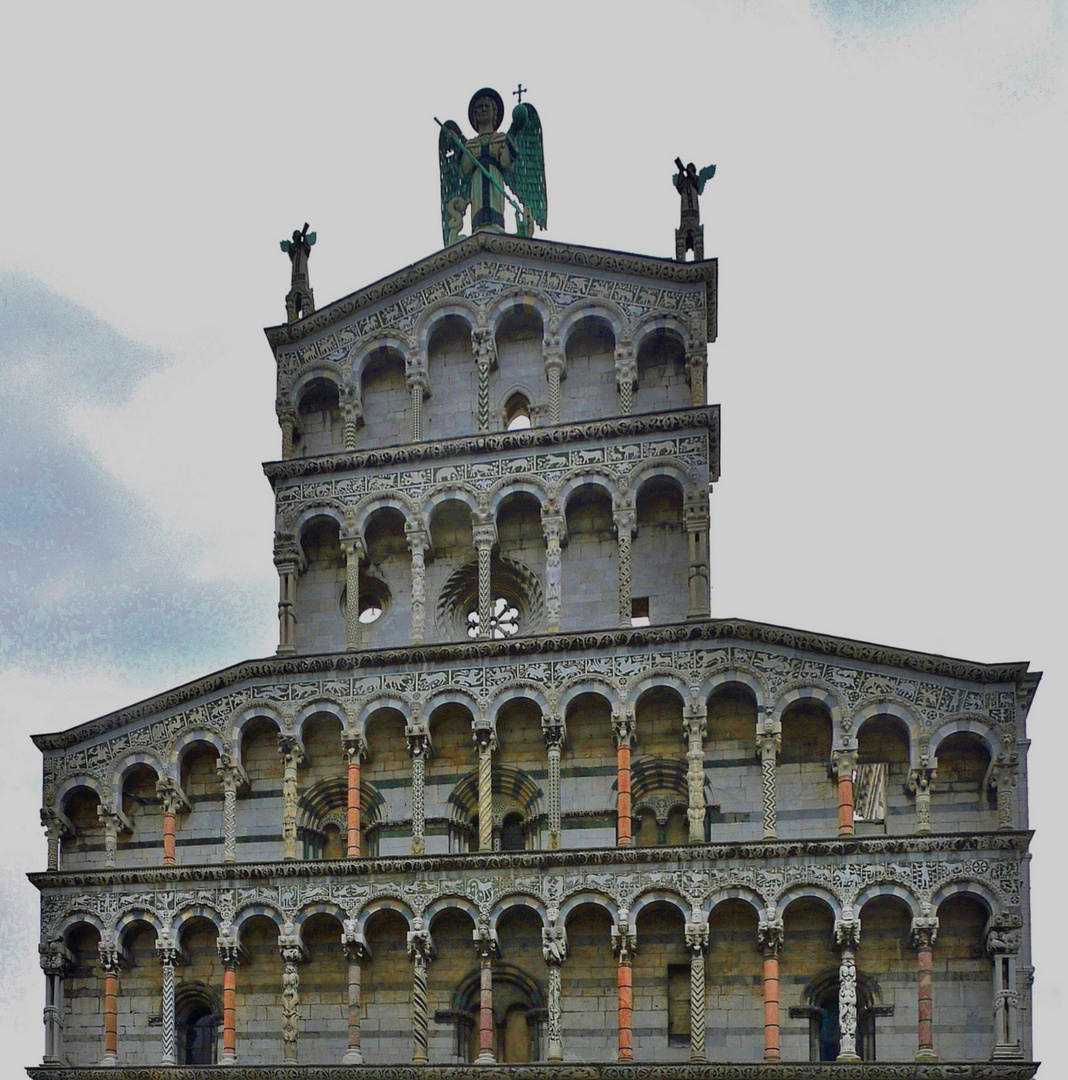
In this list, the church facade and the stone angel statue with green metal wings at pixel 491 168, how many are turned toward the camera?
2

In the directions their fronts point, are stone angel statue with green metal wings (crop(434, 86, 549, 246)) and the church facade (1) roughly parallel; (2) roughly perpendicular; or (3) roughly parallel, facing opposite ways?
roughly parallel

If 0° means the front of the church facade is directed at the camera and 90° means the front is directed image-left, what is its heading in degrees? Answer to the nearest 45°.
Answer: approximately 0°

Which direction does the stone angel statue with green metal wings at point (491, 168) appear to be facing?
toward the camera
